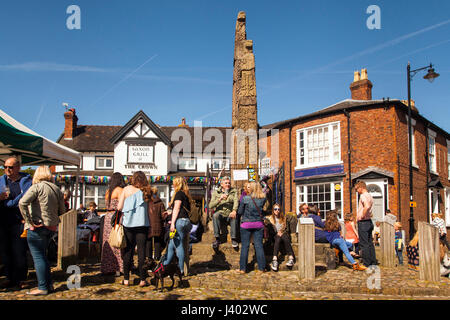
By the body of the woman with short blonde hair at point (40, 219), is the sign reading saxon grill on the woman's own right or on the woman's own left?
on the woman's own right

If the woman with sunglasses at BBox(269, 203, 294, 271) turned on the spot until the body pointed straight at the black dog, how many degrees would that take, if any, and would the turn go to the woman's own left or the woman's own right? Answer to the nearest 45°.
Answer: approximately 45° to the woman's own right

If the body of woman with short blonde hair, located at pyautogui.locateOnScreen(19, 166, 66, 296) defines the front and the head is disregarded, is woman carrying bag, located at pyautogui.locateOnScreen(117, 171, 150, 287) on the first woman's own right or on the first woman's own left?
on the first woman's own right

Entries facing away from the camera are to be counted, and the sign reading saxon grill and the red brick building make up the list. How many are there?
0

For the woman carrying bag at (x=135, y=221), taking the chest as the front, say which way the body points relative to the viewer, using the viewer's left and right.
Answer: facing away from the viewer

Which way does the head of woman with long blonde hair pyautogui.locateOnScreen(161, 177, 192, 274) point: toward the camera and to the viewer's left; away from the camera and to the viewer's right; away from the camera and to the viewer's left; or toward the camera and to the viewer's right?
away from the camera and to the viewer's left

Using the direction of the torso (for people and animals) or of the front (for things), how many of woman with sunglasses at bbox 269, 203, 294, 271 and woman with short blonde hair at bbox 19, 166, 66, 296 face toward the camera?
1

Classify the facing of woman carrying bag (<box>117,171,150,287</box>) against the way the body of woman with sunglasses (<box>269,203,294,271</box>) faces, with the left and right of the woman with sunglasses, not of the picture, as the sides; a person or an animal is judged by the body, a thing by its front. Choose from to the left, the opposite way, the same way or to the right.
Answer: the opposite way
